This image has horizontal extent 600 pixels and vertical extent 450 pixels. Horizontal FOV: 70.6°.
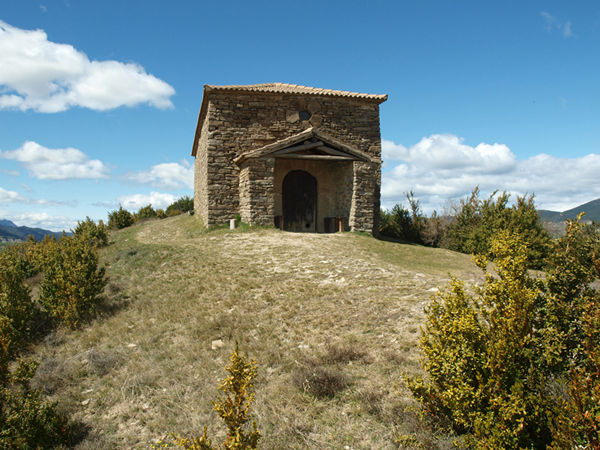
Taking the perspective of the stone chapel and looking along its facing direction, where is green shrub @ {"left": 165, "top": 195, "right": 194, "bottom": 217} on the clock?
The green shrub is roughly at 5 o'clock from the stone chapel.

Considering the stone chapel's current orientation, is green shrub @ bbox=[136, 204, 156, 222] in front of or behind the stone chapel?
behind

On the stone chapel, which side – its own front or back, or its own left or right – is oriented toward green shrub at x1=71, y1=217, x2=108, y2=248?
right

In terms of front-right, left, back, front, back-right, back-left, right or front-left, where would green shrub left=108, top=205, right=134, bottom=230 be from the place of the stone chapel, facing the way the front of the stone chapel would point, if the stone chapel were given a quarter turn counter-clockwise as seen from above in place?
back-left

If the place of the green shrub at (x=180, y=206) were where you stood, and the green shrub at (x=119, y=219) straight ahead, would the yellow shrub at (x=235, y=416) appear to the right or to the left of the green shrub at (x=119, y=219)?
left

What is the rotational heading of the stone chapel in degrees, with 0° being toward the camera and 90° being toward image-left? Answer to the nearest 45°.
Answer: approximately 0°

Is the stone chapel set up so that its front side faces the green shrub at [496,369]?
yes

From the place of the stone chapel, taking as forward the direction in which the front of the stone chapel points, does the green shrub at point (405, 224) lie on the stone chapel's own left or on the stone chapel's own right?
on the stone chapel's own left

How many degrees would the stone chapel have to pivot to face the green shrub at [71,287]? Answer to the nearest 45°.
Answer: approximately 45° to its right

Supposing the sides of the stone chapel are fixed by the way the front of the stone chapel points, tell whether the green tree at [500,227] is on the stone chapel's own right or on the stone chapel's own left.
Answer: on the stone chapel's own left
